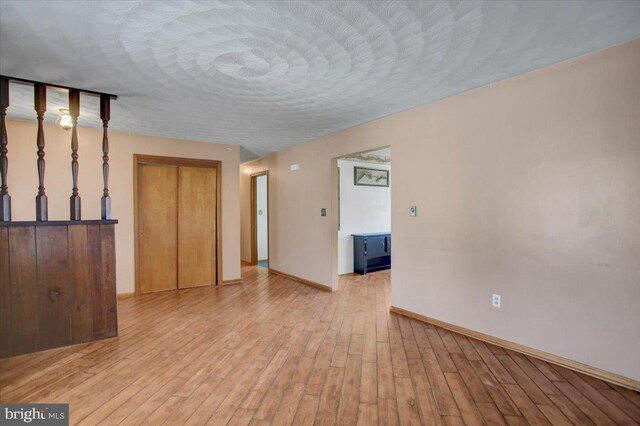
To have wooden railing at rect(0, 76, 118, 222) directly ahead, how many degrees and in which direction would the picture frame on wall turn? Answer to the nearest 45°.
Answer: approximately 90° to its right

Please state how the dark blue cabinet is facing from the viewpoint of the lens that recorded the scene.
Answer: facing the viewer and to the right of the viewer

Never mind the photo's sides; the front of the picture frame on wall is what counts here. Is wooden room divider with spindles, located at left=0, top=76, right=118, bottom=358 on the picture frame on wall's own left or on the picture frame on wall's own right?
on the picture frame on wall's own right

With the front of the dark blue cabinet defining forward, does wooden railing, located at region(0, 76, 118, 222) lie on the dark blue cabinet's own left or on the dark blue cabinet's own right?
on the dark blue cabinet's own right

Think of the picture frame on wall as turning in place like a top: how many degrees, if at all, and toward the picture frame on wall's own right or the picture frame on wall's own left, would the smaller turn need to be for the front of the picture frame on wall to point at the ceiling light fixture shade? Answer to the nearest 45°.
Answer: approximately 90° to the picture frame on wall's own right

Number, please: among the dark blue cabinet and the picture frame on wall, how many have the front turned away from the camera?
0

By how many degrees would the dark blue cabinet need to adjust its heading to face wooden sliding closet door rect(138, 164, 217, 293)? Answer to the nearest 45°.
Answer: approximately 90° to its right

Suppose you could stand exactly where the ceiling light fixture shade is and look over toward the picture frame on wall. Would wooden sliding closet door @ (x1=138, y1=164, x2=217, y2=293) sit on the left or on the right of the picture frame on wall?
left

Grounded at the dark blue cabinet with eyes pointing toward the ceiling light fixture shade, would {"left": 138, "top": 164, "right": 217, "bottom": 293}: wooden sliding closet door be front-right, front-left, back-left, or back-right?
front-right

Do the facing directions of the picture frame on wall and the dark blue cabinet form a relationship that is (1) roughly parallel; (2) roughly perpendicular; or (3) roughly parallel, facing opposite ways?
roughly parallel
